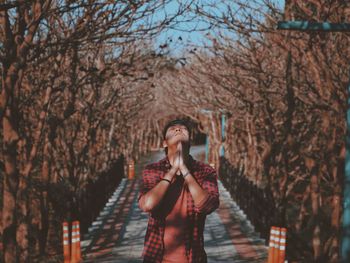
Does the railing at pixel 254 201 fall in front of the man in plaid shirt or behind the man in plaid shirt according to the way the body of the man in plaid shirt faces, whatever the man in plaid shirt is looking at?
behind

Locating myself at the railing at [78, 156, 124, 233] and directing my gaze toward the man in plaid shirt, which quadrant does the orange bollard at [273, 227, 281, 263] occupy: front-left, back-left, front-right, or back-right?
front-left

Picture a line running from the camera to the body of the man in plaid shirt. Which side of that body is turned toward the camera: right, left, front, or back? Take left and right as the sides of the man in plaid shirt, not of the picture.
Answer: front

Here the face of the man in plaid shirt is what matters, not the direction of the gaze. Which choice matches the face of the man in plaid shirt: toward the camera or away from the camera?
toward the camera

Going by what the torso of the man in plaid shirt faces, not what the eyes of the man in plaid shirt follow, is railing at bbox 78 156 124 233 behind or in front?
behind
